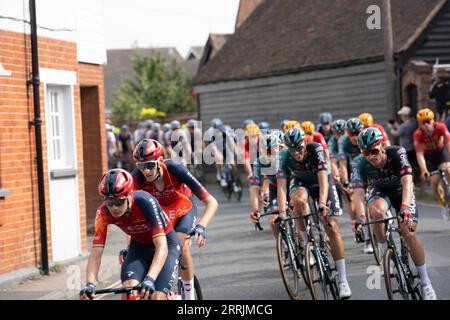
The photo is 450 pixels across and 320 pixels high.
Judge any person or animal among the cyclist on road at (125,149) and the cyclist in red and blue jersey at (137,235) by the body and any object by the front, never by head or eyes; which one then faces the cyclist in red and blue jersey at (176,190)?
the cyclist on road

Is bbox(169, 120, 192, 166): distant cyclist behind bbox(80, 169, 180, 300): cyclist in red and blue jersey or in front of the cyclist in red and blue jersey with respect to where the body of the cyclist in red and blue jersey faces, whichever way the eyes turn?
behind

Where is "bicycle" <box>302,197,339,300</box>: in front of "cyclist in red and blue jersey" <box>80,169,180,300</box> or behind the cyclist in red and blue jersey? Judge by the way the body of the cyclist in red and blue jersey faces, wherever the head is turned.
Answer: behind

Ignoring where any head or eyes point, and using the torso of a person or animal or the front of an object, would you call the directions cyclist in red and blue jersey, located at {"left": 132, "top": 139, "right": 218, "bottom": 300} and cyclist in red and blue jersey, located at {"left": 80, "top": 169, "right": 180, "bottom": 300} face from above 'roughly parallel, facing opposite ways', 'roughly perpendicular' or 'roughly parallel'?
roughly parallel

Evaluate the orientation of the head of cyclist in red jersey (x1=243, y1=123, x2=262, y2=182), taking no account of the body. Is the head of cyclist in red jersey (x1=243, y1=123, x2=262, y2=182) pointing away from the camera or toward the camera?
toward the camera

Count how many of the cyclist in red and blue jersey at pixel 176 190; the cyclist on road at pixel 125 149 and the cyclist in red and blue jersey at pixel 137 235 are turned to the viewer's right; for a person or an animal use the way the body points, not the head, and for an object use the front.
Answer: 0

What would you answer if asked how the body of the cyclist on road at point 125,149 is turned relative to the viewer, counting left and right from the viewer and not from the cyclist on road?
facing the viewer

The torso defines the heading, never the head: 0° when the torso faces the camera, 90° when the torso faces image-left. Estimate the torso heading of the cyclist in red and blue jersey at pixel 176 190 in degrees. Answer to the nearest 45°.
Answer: approximately 45°

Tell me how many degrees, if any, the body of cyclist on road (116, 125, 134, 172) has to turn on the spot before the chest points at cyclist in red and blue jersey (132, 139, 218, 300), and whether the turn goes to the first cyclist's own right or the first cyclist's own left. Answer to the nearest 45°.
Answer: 0° — they already face them

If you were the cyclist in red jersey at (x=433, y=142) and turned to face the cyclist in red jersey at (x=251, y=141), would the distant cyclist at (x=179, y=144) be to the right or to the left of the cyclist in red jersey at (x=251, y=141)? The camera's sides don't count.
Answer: right

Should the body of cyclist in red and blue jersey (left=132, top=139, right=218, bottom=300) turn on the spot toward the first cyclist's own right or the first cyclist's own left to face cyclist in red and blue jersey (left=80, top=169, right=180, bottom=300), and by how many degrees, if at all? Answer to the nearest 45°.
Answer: approximately 45° to the first cyclist's own left
